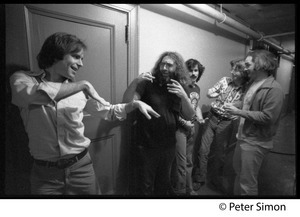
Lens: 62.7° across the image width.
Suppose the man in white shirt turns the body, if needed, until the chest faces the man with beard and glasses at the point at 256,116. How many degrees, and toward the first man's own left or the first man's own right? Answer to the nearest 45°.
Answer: approximately 45° to the first man's own left

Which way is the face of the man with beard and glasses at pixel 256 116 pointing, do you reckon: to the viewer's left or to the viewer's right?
to the viewer's left

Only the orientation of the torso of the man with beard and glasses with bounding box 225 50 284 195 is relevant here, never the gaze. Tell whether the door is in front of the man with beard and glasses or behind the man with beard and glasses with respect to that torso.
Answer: in front

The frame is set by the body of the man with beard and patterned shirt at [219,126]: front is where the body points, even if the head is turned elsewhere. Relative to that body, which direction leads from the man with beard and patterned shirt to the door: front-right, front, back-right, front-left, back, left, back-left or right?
front-right

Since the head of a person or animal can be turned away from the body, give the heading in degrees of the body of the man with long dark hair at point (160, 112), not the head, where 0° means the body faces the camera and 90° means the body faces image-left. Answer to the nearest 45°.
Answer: approximately 0°

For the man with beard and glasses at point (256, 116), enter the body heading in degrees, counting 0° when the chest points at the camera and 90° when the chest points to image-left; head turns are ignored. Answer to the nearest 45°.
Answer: approximately 90°

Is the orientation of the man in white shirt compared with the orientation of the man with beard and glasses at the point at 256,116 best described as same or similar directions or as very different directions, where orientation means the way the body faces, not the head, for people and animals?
very different directions

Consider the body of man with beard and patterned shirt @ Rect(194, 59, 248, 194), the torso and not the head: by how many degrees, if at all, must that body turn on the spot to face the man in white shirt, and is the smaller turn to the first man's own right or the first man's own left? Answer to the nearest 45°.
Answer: approximately 45° to the first man's own right
